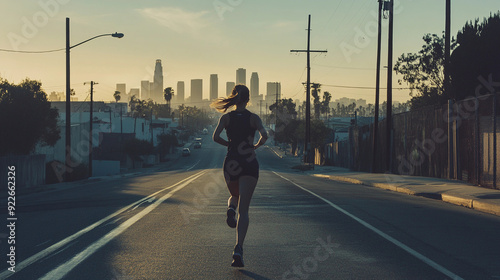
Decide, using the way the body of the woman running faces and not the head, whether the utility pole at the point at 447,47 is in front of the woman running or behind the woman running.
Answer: in front

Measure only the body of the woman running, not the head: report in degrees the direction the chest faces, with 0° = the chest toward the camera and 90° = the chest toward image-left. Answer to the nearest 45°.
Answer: approximately 180°

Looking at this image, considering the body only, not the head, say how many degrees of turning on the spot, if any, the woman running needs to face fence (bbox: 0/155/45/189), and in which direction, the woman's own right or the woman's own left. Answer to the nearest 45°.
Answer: approximately 45° to the woman's own left

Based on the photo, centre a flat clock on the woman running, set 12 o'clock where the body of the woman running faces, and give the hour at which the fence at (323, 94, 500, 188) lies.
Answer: The fence is roughly at 1 o'clock from the woman running.

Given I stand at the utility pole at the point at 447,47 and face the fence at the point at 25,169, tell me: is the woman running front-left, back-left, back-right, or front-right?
front-left

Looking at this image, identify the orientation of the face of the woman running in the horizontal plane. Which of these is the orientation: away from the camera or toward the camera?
away from the camera

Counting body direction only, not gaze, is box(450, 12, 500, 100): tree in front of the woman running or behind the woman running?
in front

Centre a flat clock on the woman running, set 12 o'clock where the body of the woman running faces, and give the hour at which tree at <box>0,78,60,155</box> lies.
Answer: The tree is roughly at 11 o'clock from the woman running.
